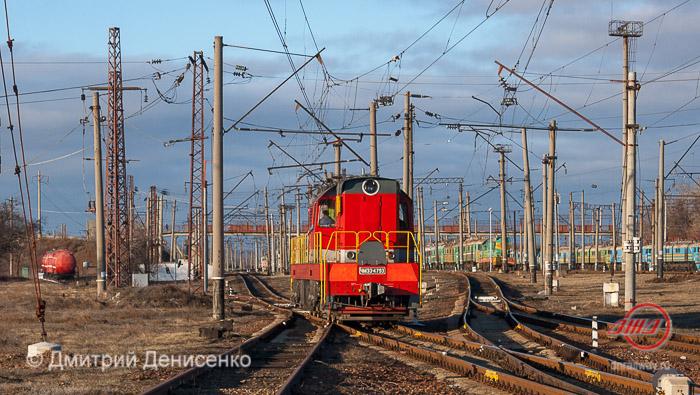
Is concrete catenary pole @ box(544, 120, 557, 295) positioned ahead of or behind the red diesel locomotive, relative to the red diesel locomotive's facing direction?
behind

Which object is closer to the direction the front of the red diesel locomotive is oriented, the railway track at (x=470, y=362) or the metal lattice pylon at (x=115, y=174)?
the railway track

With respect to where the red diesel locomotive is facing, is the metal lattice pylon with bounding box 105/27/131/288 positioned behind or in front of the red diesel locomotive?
behind

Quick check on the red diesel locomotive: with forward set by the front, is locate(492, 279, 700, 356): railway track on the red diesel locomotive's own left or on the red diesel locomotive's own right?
on the red diesel locomotive's own left

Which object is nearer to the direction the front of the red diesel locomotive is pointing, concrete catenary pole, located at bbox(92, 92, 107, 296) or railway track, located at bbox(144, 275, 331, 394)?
the railway track

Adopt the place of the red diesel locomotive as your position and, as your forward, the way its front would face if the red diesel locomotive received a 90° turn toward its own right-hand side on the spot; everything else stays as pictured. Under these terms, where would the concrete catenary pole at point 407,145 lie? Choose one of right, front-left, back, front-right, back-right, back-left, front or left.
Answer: right

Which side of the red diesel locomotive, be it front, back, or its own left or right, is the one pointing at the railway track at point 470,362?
front

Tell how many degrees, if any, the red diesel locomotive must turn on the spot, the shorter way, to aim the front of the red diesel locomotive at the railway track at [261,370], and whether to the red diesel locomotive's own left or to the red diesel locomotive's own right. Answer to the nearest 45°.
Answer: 0° — it already faces it

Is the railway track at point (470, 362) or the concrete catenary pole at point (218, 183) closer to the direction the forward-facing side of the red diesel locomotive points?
the railway track

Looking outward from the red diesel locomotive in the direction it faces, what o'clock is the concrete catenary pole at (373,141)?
The concrete catenary pole is roughly at 6 o'clock from the red diesel locomotive.

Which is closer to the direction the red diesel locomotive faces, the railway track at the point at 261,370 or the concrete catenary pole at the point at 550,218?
the railway track

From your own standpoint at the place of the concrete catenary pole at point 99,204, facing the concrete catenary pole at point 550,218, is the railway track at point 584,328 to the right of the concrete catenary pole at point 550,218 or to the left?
right

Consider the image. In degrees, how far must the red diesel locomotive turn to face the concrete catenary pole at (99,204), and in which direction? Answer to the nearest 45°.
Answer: approximately 135° to its right

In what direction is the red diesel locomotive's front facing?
toward the camera

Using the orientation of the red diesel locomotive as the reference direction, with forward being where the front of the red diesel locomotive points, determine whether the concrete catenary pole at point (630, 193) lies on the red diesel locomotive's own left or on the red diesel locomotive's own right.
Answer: on the red diesel locomotive's own left
